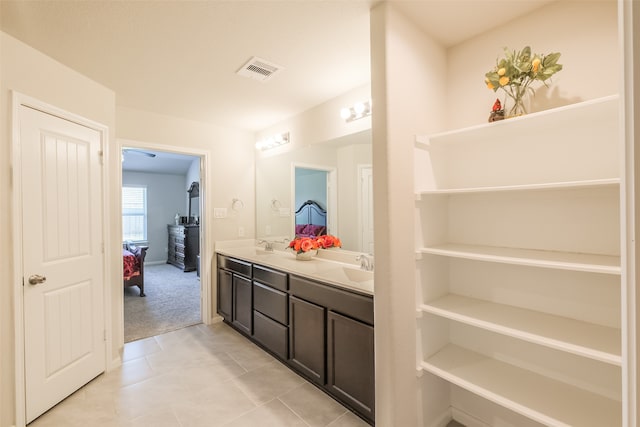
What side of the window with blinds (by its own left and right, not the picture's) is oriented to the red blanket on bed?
front

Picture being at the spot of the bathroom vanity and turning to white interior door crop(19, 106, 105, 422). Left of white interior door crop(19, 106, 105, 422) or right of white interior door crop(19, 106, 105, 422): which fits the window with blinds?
right

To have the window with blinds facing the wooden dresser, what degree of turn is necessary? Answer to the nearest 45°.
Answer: approximately 45° to its left

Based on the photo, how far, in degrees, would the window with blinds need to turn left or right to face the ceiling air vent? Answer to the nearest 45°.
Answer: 0° — it already faces it

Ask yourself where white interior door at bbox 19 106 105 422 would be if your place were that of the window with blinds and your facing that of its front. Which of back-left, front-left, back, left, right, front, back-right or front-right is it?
front

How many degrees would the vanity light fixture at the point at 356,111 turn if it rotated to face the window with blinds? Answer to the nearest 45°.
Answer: approximately 90° to its right

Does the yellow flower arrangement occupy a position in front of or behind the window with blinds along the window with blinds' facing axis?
in front

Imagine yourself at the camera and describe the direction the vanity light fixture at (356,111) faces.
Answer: facing the viewer and to the left of the viewer

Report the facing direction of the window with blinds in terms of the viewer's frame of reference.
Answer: facing the viewer

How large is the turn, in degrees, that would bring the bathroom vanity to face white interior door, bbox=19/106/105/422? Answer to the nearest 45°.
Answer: approximately 45° to its right

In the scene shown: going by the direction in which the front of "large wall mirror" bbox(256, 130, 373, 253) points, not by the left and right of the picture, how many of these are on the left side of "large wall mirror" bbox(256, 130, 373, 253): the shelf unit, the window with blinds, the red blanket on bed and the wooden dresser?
1

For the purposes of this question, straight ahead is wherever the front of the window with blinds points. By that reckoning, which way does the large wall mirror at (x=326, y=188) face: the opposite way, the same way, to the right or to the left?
to the right
